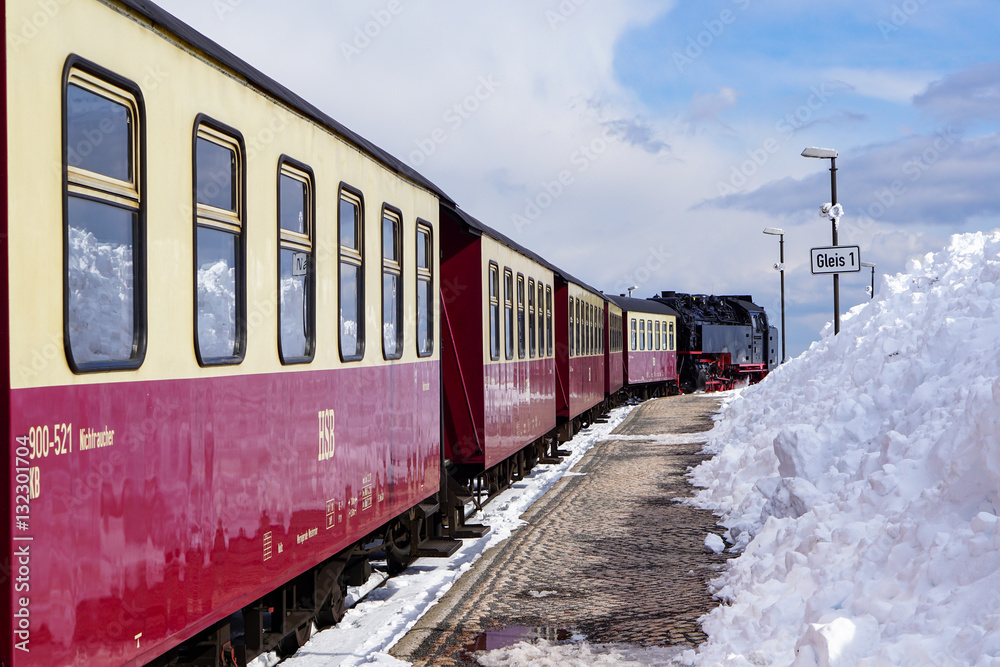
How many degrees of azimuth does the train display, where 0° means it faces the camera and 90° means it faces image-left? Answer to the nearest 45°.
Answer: approximately 225°
